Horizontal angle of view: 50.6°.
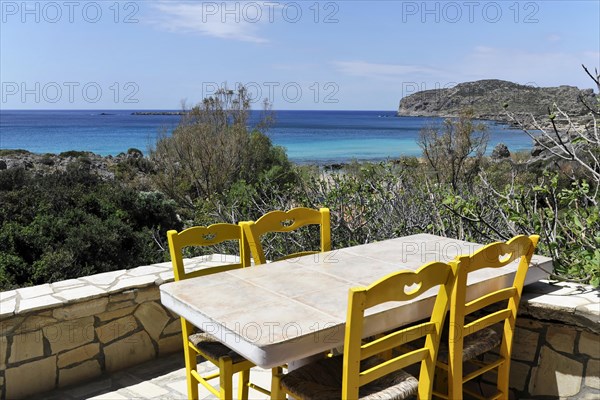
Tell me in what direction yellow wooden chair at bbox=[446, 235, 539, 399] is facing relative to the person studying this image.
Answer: facing away from the viewer and to the left of the viewer

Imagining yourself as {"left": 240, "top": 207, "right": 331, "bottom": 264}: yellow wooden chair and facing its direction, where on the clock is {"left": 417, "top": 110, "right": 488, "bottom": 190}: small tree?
The small tree is roughly at 8 o'clock from the yellow wooden chair.

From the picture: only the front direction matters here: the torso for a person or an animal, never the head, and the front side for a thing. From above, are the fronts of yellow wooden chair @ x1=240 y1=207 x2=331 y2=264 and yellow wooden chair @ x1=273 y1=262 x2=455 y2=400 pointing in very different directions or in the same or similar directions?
very different directions

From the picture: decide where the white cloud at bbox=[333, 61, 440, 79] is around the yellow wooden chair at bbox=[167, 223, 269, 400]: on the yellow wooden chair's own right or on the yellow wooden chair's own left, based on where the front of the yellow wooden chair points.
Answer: on the yellow wooden chair's own left

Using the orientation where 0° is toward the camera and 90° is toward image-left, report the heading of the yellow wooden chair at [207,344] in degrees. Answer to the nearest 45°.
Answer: approximately 315°

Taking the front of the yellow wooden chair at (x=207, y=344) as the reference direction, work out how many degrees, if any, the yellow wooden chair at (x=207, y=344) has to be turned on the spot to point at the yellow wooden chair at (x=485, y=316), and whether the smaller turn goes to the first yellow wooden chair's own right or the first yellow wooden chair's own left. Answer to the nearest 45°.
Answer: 0° — it already faces it

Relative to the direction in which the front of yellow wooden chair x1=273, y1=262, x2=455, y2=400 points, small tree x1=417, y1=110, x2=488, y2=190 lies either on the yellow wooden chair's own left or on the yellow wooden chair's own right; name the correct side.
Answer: on the yellow wooden chair's own right

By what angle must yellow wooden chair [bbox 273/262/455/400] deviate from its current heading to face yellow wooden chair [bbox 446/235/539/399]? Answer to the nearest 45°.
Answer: approximately 90° to its right

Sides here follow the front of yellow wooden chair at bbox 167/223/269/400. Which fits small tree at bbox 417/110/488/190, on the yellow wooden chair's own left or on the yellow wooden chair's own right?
on the yellow wooden chair's own left

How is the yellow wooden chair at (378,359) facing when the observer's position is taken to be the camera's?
facing away from the viewer and to the left of the viewer

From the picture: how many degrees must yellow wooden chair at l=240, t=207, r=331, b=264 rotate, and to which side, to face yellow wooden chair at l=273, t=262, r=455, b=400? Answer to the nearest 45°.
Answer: approximately 45° to its right
